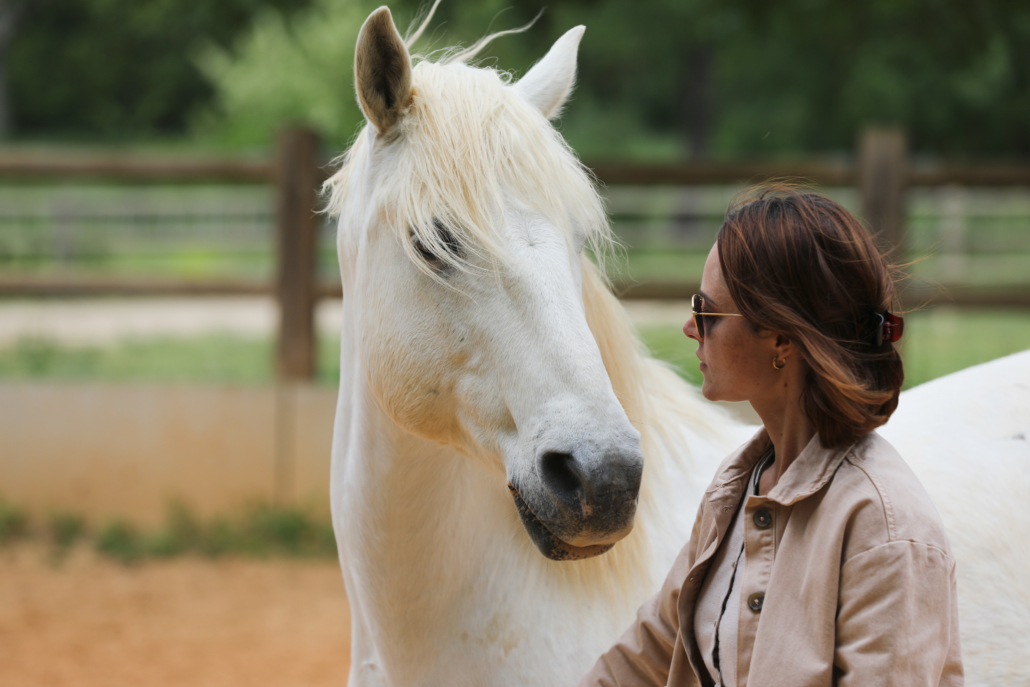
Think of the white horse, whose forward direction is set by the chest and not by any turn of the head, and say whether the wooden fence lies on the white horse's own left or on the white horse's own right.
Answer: on the white horse's own right

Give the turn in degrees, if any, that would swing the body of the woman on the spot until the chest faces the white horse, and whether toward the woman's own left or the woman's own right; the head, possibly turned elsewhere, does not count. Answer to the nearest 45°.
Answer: approximately 90° to the woman's own right

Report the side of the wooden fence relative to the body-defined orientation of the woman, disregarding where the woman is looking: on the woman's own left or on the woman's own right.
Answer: on the woman's own right

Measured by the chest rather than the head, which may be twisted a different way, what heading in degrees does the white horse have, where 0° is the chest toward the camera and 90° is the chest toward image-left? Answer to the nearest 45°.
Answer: approximately 45°

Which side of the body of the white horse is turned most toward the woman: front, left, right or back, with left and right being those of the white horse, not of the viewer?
left

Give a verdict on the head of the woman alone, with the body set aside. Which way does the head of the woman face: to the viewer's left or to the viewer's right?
to the viewer's left
